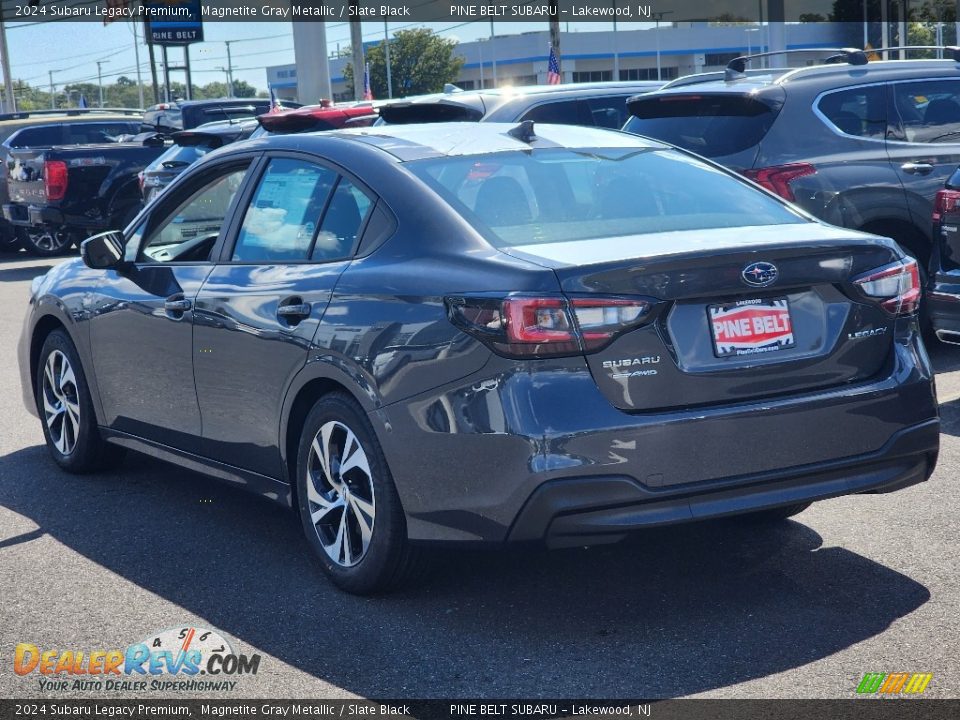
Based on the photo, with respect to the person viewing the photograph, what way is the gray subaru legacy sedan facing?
facing away from the viewer and to the left of the viewer

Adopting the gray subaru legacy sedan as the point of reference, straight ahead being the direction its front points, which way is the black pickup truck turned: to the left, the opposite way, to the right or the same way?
to the right

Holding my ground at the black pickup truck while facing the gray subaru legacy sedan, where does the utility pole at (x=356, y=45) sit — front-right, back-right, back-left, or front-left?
back-left

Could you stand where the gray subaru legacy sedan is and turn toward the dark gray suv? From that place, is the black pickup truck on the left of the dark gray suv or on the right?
left

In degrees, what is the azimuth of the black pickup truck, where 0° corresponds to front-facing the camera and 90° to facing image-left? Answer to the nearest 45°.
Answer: approximately 225°

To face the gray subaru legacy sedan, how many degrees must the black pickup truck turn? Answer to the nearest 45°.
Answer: approximately 135° to its right

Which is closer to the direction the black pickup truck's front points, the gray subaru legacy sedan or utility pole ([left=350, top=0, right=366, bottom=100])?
the utility pole

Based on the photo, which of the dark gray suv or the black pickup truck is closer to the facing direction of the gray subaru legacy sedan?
the black pickup truck

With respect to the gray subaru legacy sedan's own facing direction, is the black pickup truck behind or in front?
in front

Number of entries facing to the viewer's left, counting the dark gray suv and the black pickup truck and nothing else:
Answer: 0

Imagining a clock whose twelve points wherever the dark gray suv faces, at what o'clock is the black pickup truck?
The black pickup truck is roughly at 9 o'clock from the dark gray suv.

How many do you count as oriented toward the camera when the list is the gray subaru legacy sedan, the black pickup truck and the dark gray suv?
0

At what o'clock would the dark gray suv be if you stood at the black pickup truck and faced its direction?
The dark gray suv is roughly at 4 o'clock from the black pickup truck.

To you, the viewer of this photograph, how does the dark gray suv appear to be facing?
facing away from the viewer and to the right of the viewer

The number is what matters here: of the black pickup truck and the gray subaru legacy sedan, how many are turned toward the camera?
0
